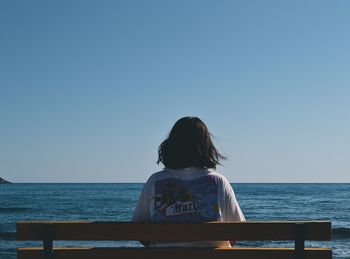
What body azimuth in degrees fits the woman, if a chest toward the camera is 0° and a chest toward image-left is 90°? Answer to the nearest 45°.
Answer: approximately 180°

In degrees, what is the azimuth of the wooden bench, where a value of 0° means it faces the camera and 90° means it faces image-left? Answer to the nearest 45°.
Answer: approximately 180°

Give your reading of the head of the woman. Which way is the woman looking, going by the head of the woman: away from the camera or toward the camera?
away from the camera
